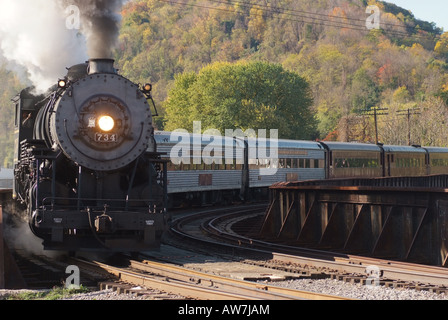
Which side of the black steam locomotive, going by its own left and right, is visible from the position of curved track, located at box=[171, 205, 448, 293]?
left

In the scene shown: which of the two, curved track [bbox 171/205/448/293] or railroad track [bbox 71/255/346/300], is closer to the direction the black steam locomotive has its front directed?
the railroad track

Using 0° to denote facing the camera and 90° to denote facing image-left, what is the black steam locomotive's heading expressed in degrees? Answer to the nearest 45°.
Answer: approximately 0°

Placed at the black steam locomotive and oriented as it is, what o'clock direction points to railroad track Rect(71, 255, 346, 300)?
The railroad track is roughly at 11 o'clock from the black steam locomotive.
